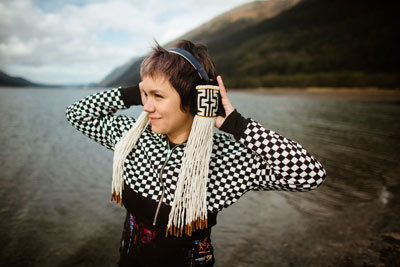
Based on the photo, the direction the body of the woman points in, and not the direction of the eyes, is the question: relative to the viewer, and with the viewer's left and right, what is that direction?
facing the viewer and to the left of the viewer
